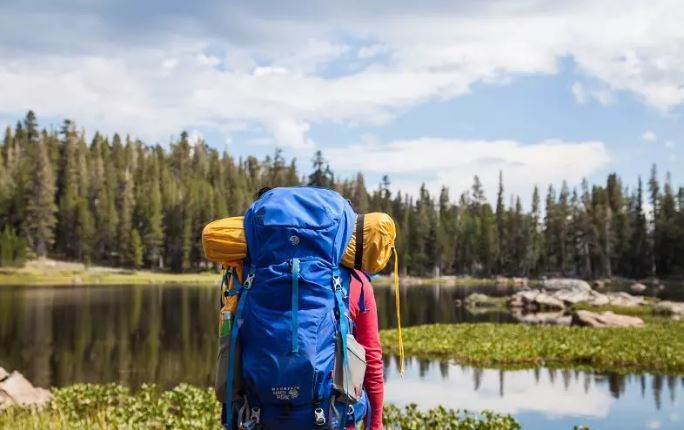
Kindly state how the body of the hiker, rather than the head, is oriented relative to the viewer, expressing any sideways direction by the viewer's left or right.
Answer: facing away from the viewer

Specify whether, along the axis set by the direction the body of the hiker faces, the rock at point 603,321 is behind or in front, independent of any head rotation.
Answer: in front

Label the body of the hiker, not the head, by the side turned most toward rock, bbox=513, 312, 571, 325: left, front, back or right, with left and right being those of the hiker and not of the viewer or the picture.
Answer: front

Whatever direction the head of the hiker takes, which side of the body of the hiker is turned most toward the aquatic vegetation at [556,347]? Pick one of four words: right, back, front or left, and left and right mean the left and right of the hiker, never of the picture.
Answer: front

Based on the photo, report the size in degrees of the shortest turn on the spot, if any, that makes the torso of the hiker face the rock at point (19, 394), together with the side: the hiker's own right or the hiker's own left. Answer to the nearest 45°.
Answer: approximately 45° to the hiker's own left
